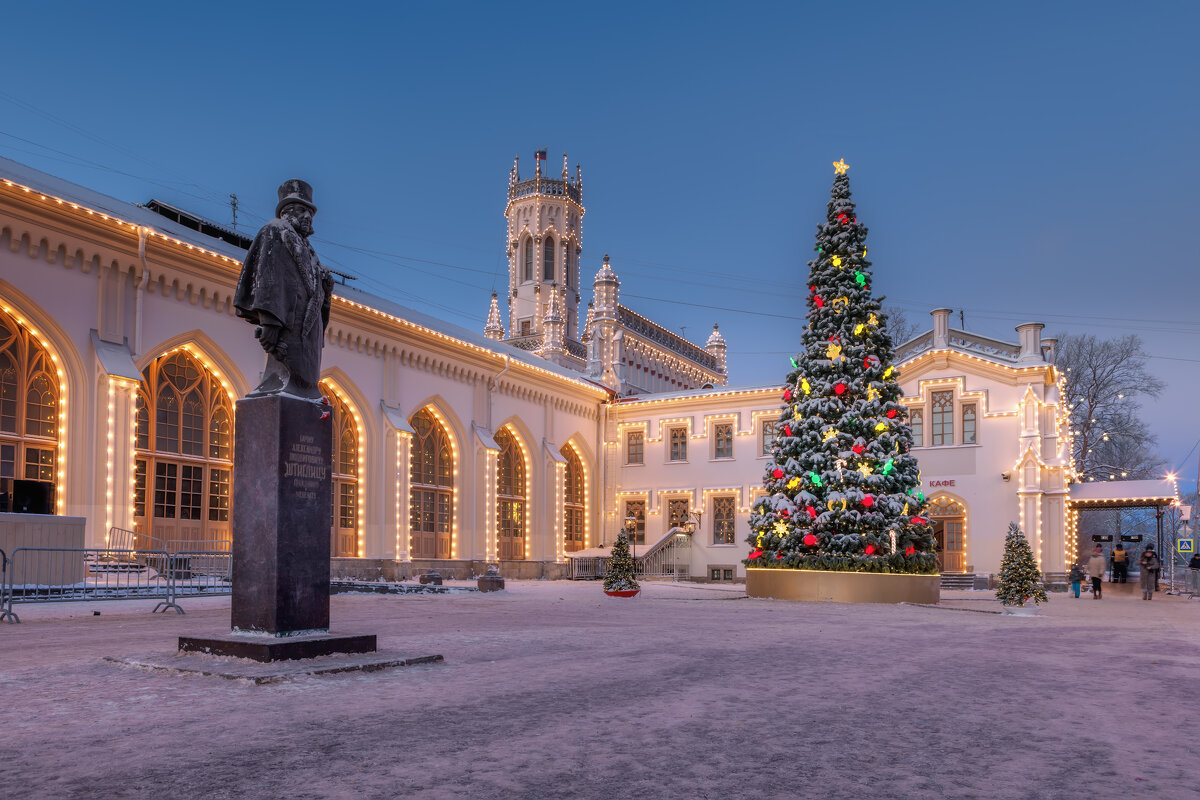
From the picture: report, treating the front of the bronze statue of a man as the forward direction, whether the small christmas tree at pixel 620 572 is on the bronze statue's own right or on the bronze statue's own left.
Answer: on the bronze statue's own left

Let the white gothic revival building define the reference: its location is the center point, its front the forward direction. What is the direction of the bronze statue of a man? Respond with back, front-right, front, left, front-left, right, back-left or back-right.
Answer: front-right

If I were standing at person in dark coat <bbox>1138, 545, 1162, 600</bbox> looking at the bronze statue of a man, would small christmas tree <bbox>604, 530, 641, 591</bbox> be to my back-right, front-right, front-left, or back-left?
front-right

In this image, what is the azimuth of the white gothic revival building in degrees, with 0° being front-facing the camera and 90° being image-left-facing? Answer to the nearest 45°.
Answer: approximately 315°

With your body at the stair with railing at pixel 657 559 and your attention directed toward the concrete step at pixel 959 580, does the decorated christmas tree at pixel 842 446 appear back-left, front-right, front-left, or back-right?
front-right

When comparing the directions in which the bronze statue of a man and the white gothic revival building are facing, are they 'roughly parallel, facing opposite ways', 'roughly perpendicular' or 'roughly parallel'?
roughly parallel

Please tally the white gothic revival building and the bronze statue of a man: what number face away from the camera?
0

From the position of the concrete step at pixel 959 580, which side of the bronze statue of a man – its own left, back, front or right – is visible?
left

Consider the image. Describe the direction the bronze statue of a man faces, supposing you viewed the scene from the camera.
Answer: facing the viewer and to the right of the viewer
